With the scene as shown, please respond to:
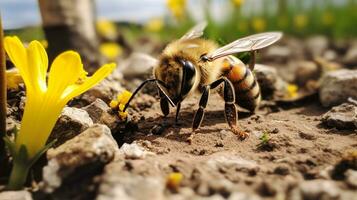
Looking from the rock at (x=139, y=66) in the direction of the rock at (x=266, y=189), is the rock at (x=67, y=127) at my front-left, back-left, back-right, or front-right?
front-right

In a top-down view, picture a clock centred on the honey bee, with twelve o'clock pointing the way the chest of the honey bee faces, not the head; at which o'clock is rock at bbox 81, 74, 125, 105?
The rock is roughly at 2 o'clock from the honey bee.

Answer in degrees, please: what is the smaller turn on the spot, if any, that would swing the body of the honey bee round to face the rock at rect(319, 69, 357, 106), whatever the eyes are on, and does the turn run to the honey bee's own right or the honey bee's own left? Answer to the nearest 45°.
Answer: approximately 180°

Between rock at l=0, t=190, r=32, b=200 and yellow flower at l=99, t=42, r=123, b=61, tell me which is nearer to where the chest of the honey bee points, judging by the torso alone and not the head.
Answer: the rock

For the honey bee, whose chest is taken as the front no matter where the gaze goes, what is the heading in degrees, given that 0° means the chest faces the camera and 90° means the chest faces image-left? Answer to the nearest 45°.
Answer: approximately 45°

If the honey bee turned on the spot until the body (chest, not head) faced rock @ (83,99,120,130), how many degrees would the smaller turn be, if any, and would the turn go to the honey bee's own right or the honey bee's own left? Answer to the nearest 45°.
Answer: approximately 45° to the honey bee's own right

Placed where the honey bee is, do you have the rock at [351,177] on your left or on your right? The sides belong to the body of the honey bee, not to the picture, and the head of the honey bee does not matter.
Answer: on your left

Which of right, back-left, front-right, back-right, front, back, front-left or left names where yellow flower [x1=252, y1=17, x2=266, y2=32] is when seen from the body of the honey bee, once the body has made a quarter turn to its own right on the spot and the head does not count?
front-right

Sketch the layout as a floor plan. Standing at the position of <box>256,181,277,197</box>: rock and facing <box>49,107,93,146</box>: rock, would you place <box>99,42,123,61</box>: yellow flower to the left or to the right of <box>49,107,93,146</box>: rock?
right

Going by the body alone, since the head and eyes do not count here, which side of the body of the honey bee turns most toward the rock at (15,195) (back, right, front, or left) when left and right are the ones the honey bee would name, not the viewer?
front

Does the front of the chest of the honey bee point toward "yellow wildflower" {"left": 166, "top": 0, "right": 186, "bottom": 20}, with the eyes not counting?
no

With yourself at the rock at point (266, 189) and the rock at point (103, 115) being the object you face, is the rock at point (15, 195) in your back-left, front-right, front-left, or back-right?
front-left

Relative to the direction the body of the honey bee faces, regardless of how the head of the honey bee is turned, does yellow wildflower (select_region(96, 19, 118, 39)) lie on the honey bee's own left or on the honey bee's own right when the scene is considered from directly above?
on the honey bee's own right

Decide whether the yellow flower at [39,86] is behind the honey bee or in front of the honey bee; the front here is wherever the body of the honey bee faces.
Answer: in front

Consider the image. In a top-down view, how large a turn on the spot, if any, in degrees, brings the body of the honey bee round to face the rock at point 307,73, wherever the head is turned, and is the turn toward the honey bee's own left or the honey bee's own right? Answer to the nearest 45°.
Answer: approximately 180°
